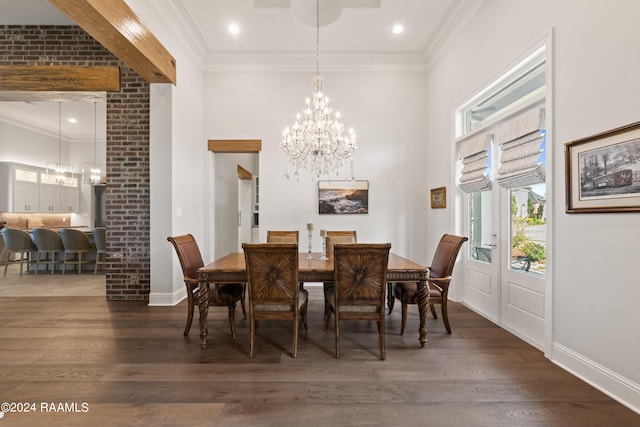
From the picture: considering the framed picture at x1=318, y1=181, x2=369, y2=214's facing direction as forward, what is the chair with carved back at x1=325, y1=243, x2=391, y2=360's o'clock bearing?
The chair with carved back is roughly at 12 o'clock from the framed picture.

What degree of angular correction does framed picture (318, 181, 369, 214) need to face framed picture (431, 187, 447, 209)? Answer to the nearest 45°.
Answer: approximately 90° to its left

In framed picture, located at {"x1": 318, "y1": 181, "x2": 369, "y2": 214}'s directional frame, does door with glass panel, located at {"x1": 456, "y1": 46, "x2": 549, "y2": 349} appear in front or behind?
in front

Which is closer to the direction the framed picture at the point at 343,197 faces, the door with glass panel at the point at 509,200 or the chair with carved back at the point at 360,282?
the chair with carved back

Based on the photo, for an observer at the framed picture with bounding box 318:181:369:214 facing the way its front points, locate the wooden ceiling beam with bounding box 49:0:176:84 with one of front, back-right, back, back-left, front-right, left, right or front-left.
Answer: front-right

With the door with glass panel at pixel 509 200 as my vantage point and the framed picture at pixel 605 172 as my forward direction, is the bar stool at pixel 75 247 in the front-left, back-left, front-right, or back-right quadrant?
back-right

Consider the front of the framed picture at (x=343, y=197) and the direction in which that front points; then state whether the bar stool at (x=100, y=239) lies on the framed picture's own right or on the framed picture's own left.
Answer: on the framed picture's own right

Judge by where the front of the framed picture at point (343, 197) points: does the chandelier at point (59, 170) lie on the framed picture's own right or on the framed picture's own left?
on the framed picture's own right

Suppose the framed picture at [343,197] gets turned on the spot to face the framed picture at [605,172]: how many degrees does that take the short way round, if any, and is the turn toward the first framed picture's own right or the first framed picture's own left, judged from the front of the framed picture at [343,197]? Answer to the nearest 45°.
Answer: approximately 45° to the first framed picture's own left

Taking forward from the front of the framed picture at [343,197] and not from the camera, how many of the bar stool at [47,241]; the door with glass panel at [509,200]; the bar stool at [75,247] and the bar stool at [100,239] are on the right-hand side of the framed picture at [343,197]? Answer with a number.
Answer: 3

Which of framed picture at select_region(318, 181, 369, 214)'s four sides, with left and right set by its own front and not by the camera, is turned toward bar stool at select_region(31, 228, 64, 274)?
right

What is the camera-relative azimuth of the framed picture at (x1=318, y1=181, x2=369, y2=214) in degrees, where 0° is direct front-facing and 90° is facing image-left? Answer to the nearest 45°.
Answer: approximately 0°

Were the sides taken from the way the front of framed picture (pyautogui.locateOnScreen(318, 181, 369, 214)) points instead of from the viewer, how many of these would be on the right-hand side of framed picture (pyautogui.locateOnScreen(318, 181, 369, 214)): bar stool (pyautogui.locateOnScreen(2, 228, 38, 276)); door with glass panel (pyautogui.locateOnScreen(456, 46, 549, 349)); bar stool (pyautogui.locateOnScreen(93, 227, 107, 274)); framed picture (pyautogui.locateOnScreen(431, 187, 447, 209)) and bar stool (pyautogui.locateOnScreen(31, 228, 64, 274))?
3

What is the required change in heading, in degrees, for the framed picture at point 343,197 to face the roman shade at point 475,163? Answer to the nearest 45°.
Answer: approximately 45° to its left

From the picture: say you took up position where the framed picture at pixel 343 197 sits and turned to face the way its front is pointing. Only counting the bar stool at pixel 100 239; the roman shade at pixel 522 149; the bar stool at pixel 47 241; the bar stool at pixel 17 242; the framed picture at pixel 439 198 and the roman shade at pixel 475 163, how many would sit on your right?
3

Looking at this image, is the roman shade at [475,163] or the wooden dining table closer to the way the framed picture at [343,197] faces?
the wooden dining table
